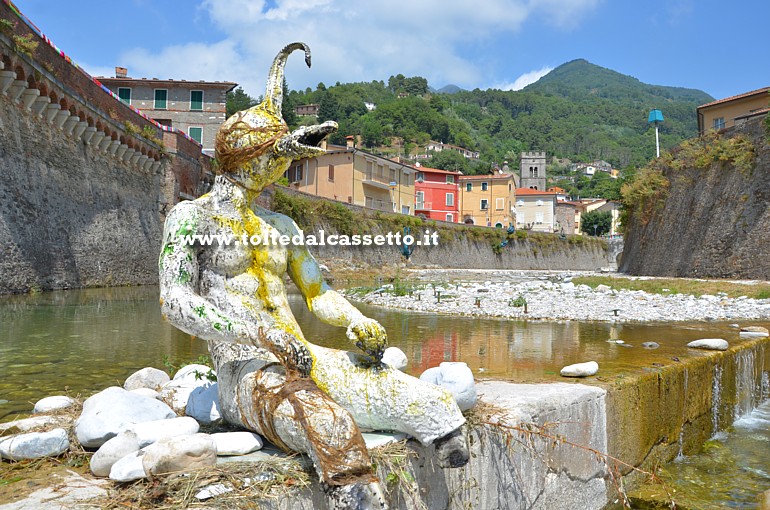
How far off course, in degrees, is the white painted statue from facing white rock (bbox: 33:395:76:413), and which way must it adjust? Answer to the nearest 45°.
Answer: approximately 180°

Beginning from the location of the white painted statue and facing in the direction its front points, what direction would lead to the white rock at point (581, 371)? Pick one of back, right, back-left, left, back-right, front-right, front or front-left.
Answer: left

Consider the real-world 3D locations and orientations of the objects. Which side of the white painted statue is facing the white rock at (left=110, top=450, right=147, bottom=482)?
right

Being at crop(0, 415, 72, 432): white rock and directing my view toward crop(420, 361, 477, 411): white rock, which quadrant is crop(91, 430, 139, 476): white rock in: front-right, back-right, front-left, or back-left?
front-right

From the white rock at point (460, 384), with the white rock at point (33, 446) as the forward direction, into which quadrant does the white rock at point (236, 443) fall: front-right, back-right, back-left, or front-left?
front-left

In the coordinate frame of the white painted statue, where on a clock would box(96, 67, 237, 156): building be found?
The building is roughly at 7 o'clock from the white painted statue.

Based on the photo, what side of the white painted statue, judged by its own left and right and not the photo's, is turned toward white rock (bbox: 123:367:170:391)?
back

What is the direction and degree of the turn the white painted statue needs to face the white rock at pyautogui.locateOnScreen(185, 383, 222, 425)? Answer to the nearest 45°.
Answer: approximately 180°

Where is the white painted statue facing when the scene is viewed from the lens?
facing the viewer and to the right of the viewer

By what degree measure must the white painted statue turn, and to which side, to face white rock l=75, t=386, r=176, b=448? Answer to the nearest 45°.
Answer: approximately 135° to its right

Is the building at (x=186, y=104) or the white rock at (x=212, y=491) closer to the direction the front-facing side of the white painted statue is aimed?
the white rock

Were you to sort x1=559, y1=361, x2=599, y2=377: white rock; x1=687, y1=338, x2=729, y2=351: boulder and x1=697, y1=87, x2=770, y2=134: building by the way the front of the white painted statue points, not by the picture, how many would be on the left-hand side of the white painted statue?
3
